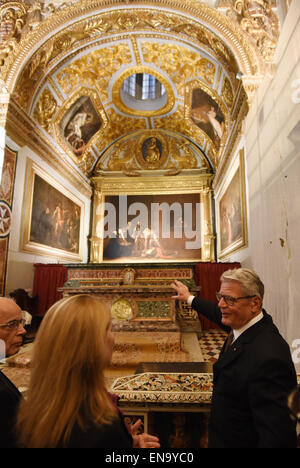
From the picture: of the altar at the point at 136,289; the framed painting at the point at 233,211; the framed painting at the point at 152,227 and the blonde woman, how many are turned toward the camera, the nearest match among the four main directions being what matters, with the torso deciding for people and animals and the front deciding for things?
2

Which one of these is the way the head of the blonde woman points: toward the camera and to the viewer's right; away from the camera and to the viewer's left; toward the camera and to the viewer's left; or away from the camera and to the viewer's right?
away from the camera and to the viewer's right

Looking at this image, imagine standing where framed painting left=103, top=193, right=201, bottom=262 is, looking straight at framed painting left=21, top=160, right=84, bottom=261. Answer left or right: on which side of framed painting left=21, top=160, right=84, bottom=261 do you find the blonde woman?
left

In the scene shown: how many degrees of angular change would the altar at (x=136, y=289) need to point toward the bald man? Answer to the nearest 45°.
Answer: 0° — it already faces them

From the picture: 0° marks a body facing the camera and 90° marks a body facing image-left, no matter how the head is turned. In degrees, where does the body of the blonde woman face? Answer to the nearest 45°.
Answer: approximately 225°

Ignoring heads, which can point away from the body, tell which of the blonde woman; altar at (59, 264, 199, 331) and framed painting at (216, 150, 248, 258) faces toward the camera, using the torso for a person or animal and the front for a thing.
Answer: the altar

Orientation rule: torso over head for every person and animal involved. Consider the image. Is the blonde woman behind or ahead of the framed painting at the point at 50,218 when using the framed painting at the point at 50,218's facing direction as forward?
ahead

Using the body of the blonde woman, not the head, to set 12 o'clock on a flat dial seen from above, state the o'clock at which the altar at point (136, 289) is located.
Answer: The altar is roughly at 11 o'clock from the blonde woman.

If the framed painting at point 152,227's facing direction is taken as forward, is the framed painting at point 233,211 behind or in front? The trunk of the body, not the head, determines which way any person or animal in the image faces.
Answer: in front

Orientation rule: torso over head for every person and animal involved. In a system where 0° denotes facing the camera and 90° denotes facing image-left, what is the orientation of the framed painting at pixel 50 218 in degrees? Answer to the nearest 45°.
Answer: approximately 315°

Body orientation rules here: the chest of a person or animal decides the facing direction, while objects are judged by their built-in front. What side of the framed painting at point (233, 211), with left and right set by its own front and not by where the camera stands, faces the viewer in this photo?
left

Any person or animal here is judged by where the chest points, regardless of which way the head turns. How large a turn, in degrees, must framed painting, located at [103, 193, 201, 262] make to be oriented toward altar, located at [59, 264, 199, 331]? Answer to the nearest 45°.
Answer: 0° — it already faces it

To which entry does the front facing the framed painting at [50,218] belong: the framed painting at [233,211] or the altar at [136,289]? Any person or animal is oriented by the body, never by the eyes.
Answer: the framed painting at [233,211]

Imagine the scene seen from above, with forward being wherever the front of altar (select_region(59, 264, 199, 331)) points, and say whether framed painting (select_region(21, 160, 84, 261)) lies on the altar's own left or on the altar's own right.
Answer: on the altar's own right

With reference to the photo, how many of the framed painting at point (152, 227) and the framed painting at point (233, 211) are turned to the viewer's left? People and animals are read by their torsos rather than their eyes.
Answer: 1

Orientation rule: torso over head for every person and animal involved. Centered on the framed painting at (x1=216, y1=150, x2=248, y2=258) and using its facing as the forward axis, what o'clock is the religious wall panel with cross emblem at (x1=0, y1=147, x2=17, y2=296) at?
The religious wall panel with cross emblem is roughly at 11 o'clock from the framed painting.
